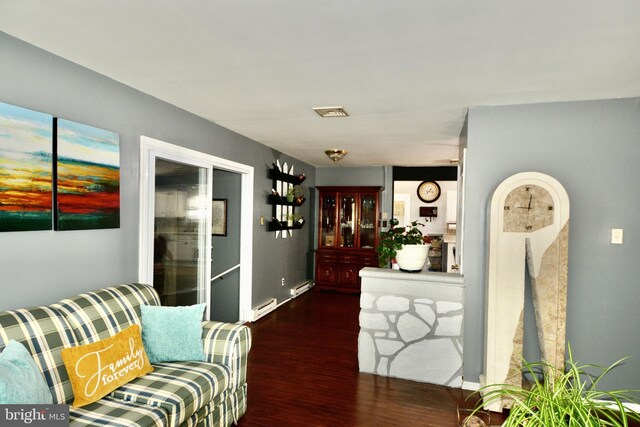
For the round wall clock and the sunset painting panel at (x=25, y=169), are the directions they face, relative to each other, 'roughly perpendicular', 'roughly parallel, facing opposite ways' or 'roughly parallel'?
roughly perpendicular

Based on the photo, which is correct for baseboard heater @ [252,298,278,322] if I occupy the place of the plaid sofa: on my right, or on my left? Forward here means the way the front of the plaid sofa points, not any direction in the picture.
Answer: on my left

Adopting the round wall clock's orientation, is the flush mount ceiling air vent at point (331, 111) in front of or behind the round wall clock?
in front

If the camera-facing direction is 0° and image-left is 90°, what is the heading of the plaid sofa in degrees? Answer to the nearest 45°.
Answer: approximately 315°

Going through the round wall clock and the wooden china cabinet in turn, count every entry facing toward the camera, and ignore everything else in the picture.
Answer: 2

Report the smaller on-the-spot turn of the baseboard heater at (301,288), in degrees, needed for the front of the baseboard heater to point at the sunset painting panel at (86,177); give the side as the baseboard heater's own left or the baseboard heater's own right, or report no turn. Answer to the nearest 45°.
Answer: approximately 45° to the baseboard heater's own right

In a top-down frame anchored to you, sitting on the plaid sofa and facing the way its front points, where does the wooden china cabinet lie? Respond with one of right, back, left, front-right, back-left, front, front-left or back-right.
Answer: left

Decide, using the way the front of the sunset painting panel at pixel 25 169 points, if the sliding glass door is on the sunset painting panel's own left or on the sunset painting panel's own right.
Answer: on the sunset painting panel's own left

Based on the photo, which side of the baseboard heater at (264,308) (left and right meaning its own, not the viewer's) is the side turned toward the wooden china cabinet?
left

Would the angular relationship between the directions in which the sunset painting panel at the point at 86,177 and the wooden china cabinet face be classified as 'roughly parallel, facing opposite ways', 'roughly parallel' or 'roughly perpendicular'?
roughly perpendicular

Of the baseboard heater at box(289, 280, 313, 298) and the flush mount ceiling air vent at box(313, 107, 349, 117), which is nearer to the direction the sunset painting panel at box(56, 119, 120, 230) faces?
the flush mount ceiling air vent

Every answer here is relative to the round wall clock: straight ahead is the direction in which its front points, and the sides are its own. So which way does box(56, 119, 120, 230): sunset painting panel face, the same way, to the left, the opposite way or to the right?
to the left

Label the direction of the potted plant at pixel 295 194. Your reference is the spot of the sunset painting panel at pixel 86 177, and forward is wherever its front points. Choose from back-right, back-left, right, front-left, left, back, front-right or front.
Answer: left
